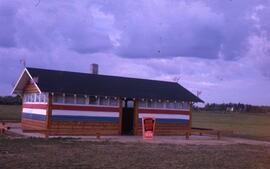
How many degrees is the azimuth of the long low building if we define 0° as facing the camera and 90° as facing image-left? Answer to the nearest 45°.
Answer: approximately 315°

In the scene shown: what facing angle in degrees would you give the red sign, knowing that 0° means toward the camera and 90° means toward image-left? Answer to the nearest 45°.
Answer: approximately 0°

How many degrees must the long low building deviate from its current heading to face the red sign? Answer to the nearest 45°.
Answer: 0° — it already faces it

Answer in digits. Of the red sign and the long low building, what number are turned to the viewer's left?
0
